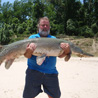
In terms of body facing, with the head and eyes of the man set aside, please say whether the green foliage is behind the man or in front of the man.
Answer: behind

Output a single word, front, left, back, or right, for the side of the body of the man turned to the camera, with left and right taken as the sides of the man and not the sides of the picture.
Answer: front
